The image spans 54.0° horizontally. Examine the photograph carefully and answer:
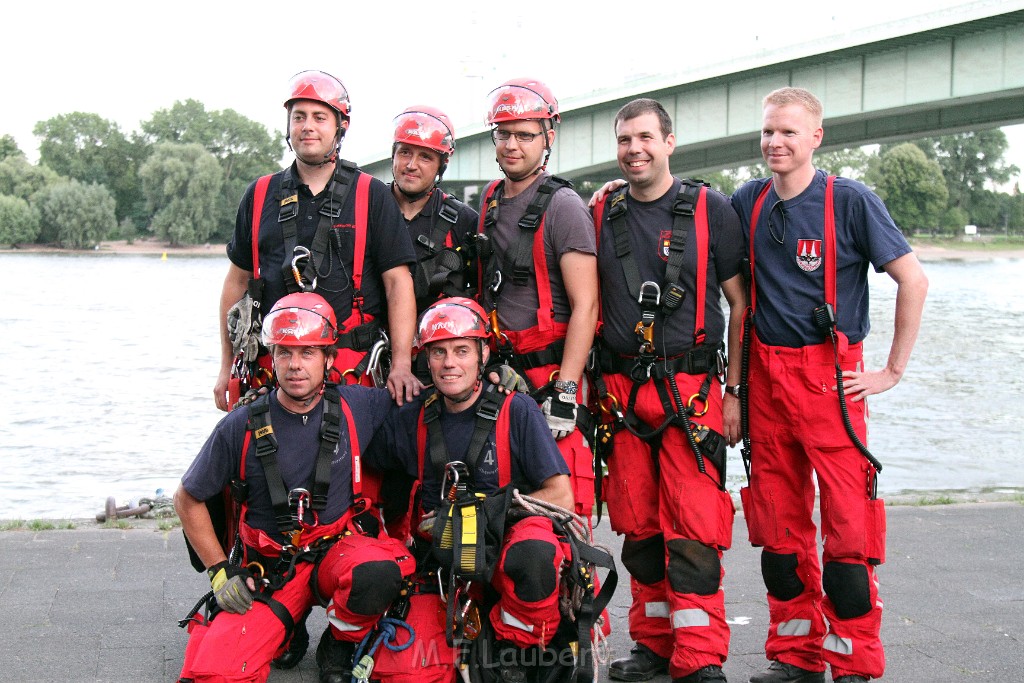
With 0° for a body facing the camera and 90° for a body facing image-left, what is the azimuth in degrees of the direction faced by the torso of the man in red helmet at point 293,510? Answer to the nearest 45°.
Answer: approximately 0°

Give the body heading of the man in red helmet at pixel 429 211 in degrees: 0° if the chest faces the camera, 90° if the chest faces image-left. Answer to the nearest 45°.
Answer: approximately 45°

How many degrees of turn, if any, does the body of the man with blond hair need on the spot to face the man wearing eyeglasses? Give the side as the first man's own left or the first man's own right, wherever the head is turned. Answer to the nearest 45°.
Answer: approximately 45° to the first man's own right

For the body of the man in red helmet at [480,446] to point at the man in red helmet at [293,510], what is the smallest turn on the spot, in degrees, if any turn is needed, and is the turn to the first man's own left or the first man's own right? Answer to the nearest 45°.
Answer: approximately 90° to the first man's own right

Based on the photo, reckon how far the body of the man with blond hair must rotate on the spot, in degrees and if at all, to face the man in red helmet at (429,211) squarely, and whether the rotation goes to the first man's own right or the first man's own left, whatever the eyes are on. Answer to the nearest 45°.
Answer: approximately 45° to the first man's own right

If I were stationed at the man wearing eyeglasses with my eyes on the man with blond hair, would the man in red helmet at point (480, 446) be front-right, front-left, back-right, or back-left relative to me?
back-right

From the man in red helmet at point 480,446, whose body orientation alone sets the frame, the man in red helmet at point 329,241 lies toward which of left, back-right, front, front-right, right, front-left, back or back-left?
back-right

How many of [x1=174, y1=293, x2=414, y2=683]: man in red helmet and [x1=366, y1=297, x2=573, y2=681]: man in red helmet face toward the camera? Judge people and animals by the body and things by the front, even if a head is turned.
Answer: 2
